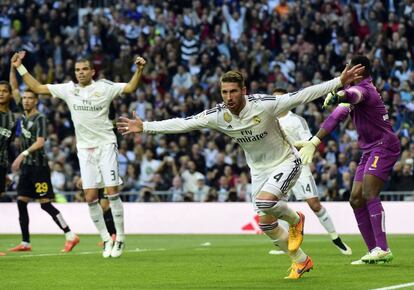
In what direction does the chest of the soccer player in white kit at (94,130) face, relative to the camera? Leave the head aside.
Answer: toward the camera

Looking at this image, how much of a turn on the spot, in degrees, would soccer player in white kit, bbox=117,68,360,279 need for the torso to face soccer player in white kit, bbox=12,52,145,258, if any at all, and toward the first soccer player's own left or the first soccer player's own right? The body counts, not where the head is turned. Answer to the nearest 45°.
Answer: approximately 90° to the first soccer player's own right

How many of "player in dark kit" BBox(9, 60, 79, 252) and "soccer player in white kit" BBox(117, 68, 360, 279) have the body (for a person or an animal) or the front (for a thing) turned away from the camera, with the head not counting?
0

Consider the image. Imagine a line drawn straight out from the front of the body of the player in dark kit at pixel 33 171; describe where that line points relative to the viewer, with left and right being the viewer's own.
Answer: facing the viewer and to the left of the viewer

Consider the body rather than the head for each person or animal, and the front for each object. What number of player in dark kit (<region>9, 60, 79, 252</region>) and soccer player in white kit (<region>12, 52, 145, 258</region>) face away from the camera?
0

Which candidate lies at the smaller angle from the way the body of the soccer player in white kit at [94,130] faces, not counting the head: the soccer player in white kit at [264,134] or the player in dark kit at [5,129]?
the soccer player in white kit

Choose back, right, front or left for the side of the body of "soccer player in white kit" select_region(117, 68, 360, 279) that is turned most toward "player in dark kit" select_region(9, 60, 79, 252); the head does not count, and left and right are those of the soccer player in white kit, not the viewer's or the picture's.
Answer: right

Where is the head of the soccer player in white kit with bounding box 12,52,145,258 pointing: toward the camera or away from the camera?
toward the camera

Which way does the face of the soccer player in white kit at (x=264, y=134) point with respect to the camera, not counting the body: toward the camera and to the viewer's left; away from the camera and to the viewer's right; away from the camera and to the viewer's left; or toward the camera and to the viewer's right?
toward the camera and to the viewer's left
